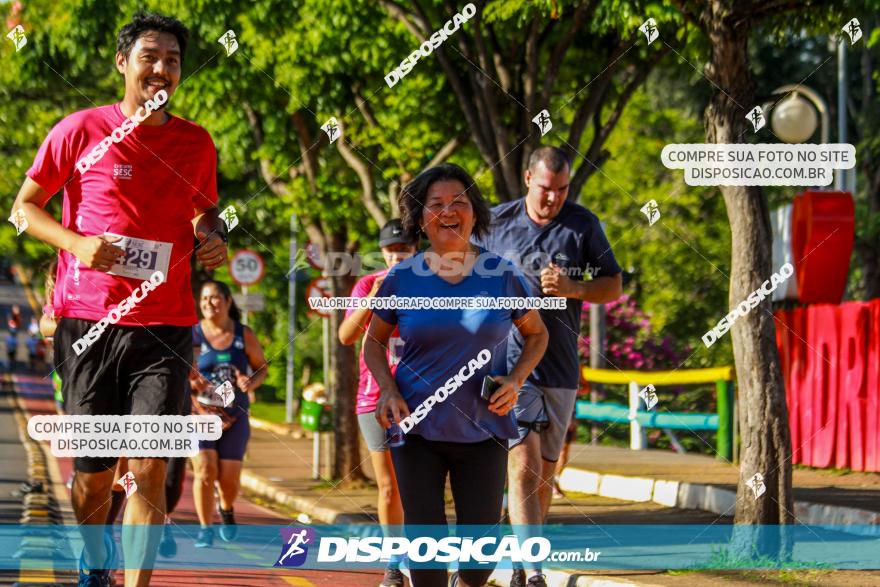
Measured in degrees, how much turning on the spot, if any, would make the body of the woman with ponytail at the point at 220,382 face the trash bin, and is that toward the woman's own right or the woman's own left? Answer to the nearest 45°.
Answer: approximately 180°

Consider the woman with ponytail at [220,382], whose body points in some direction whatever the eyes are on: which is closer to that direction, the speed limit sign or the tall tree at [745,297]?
the tall tree

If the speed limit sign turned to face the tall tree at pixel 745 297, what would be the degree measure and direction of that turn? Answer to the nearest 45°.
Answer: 0° — it already faces it

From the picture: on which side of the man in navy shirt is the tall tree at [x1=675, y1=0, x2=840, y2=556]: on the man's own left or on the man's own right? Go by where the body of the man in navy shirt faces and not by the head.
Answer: on the man's own left

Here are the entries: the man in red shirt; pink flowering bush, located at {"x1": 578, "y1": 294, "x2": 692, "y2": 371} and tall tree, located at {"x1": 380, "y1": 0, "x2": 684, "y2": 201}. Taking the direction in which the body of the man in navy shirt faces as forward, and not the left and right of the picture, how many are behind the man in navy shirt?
2

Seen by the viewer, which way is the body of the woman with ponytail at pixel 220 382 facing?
toward the camera

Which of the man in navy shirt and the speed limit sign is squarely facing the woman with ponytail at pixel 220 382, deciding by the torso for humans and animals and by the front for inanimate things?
the speed limit sign

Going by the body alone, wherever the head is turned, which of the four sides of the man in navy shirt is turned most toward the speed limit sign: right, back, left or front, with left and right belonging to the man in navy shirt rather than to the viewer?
back

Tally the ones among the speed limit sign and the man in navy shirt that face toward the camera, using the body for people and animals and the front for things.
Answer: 2

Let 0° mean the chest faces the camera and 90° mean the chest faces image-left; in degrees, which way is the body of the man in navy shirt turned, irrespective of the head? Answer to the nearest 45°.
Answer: approximately 0°

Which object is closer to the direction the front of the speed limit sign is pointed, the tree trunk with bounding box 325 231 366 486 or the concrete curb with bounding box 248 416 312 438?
the tree trunk

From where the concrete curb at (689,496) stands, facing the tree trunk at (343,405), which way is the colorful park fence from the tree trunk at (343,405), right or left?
right
